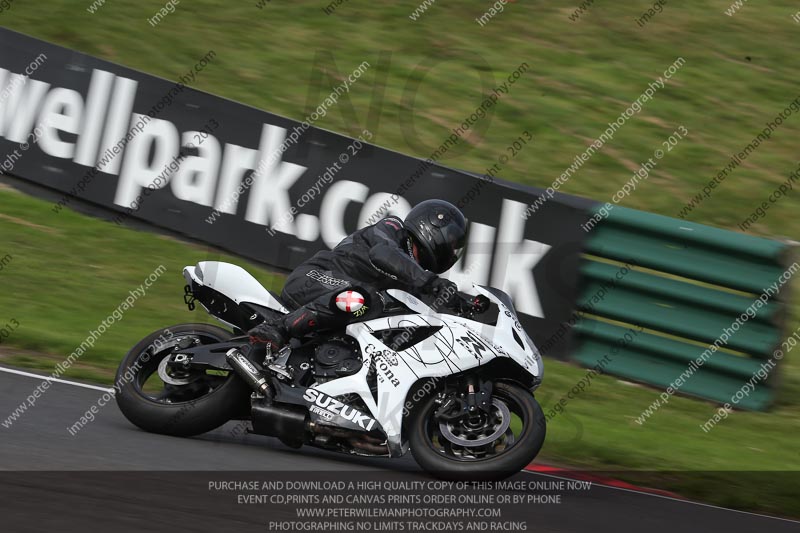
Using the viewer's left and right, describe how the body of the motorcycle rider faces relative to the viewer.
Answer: facing to the right of the viewer

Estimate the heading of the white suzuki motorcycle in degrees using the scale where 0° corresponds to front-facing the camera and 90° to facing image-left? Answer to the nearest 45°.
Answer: approximately 270°

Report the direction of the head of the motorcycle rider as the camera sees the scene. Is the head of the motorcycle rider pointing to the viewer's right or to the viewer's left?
to the viewer's right
